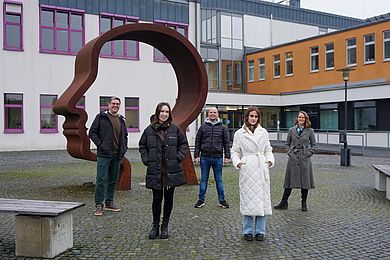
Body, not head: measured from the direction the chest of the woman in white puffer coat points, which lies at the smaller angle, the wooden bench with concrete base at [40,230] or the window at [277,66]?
the wooden bench with concrete base

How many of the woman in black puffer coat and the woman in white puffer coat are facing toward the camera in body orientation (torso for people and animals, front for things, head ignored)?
2

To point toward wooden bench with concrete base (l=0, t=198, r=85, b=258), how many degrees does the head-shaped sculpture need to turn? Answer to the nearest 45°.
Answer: approximately 45° to its left

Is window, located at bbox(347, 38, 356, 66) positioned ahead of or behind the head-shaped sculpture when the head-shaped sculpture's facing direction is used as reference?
behind

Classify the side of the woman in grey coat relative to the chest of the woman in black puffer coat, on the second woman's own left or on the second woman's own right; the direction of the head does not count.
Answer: on the second woman's own left

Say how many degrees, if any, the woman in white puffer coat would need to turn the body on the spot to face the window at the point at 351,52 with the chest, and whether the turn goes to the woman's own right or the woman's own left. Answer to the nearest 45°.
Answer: approximately 180°

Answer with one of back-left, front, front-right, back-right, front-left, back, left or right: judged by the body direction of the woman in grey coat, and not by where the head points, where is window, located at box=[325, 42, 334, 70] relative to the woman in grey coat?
back

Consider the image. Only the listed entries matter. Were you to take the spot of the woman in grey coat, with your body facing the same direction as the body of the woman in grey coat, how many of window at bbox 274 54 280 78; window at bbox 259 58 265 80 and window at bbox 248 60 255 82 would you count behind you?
3

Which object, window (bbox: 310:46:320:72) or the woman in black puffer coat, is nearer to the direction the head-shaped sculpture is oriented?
the woman in black puffer coat

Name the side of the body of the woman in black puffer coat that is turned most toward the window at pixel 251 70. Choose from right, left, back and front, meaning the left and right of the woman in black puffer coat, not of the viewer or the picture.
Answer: back

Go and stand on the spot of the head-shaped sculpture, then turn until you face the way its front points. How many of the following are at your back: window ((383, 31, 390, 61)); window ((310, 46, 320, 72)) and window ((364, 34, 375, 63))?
3

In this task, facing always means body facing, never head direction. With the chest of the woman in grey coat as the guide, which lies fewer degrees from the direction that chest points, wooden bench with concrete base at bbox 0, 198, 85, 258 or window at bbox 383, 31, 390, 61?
the wooden bench with concrete base

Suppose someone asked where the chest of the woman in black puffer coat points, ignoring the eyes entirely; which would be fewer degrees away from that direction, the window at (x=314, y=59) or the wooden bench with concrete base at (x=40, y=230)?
the wooden bench with concrete base

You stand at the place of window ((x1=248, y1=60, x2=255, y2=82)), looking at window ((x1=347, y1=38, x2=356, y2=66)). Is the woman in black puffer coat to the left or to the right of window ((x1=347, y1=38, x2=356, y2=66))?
right
